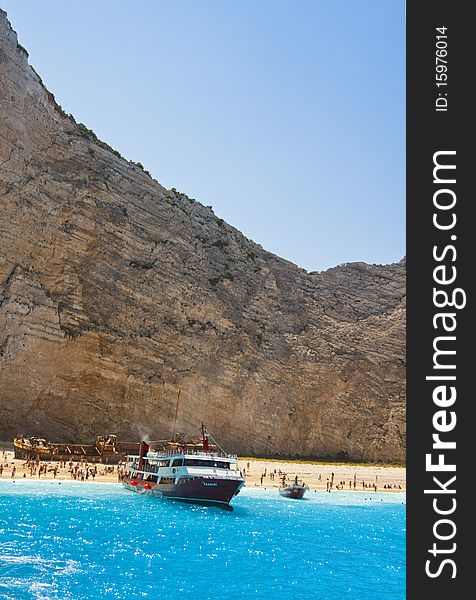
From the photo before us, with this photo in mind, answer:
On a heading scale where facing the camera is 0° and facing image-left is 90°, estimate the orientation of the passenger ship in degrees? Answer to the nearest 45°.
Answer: approximately 315°
